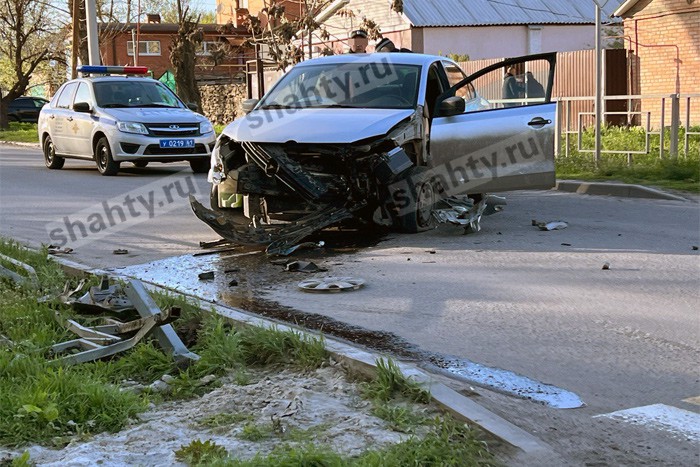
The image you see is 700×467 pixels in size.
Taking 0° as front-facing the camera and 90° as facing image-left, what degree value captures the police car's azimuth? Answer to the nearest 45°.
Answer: approximately 315°

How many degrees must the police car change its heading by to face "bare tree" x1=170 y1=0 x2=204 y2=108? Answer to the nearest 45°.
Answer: approximately 135° to its left

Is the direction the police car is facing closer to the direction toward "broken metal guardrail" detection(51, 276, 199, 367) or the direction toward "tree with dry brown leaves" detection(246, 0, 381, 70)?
the broken metal guardrail

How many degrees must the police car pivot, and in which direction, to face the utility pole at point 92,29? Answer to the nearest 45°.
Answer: approximately 135° to its left

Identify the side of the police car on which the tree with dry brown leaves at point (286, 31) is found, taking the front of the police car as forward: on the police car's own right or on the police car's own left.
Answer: on the police car's own left

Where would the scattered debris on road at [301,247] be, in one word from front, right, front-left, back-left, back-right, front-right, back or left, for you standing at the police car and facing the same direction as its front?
front-right

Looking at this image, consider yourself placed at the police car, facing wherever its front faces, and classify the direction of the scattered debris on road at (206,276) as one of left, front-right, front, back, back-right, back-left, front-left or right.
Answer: front-right

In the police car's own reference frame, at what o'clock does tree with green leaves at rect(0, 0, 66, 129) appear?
The tree with green leaves is roughly at 7 o'clock from the police car.
